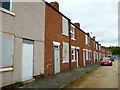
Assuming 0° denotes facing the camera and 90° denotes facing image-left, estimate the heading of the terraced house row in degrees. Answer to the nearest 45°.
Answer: approximately 315°
